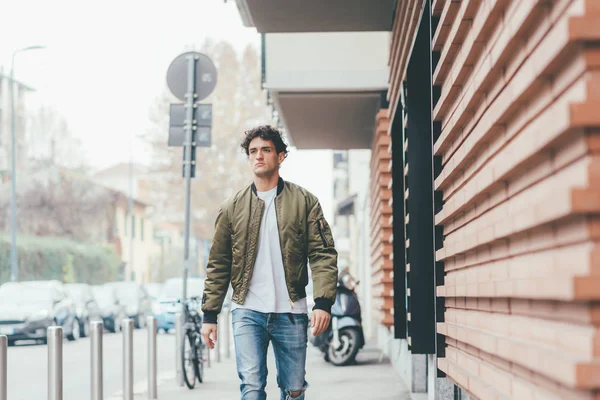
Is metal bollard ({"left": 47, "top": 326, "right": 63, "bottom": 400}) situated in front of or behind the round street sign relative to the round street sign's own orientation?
behind

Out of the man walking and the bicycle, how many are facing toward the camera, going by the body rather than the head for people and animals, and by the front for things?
2

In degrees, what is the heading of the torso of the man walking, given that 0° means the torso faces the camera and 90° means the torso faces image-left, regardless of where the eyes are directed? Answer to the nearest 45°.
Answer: approximately 0°

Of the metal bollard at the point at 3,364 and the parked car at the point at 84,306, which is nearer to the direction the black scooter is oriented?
the metal bollard

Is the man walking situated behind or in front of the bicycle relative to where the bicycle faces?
in front

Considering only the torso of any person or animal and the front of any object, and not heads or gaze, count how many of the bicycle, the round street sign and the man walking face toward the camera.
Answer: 2

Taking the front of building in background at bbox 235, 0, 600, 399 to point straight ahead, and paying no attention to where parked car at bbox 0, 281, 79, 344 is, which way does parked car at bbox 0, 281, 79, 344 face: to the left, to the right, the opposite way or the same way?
to the left

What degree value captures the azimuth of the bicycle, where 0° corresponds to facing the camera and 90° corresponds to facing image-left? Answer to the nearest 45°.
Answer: approximately 0°

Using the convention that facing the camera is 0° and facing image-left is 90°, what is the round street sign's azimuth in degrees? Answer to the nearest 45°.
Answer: approximately 180°

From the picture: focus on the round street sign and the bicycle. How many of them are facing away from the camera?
1

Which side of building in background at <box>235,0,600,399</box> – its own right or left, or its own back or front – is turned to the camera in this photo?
left

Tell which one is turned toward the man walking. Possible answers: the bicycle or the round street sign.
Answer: the bicycle

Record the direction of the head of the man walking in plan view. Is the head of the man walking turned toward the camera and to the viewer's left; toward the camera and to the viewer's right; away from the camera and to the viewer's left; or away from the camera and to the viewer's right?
toward the camera and to the viewer's left

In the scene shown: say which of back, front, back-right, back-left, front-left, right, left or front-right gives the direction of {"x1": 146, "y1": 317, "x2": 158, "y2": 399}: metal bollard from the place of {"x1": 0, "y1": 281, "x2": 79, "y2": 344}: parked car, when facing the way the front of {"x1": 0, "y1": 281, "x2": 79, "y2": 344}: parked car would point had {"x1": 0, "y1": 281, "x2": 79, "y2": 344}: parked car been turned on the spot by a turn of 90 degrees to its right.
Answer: back-left

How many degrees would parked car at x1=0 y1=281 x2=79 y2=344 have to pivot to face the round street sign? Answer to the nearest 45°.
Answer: approximately 45° to its left
